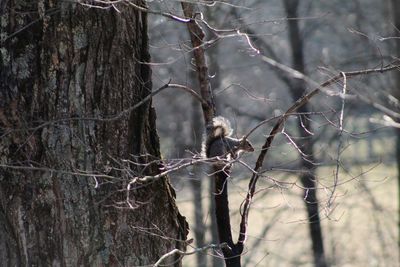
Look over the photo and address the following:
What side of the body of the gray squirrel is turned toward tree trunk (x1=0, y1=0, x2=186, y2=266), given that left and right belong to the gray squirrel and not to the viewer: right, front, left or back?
back

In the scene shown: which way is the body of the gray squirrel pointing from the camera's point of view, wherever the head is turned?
to the viewer's right
